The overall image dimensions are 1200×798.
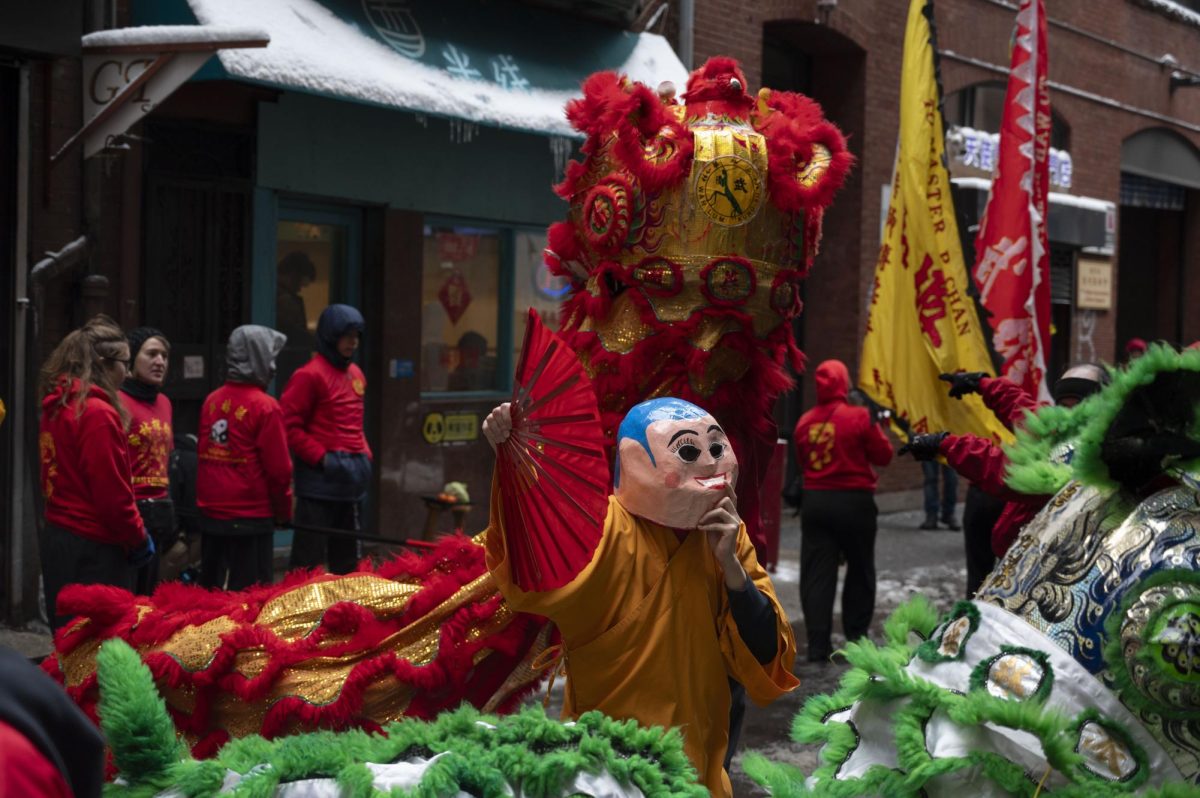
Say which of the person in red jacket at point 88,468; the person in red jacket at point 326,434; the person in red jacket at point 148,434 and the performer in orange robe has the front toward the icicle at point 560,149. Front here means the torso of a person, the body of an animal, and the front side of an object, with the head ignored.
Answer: the person in red jacket at point 88,468

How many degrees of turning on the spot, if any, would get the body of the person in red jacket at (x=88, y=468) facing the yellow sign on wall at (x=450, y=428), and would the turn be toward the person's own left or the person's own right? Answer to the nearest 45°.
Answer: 0° — they already face it

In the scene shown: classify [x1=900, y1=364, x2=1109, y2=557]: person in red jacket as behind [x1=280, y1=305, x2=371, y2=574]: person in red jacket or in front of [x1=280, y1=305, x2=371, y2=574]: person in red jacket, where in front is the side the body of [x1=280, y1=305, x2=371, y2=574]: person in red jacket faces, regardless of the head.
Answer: in front

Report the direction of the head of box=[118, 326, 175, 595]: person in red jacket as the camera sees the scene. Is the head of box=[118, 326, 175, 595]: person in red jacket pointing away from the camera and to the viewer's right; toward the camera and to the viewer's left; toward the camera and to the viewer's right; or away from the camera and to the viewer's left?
toward the camera and to the viewer's right

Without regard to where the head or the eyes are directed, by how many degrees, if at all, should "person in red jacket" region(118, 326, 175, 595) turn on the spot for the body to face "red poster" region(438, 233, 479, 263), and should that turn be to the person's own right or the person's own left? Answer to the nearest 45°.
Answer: approximately 90° to the person's own left

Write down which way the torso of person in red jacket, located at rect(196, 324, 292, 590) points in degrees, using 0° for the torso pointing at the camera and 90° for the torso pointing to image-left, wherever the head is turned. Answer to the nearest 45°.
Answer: approximately 225°

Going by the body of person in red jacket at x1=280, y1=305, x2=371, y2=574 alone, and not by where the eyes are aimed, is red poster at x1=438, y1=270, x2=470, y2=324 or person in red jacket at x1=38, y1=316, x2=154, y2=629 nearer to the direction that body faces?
the person in red jacket

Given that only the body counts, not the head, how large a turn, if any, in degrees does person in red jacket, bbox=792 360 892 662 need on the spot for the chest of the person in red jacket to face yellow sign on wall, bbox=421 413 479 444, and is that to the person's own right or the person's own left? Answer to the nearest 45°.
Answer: approximately 90° to the person's own left

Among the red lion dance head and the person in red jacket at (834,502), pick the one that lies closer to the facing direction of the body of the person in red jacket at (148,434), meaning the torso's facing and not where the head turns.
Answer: the red lion dance head

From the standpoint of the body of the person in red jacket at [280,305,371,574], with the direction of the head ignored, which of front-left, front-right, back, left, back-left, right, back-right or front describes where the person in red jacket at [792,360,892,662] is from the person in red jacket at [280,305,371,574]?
front-left

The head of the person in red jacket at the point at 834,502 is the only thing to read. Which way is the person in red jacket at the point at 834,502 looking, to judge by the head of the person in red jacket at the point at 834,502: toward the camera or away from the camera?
away from the camera

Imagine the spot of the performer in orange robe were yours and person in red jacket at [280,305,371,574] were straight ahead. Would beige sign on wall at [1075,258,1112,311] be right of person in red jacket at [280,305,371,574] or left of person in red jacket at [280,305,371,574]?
right
